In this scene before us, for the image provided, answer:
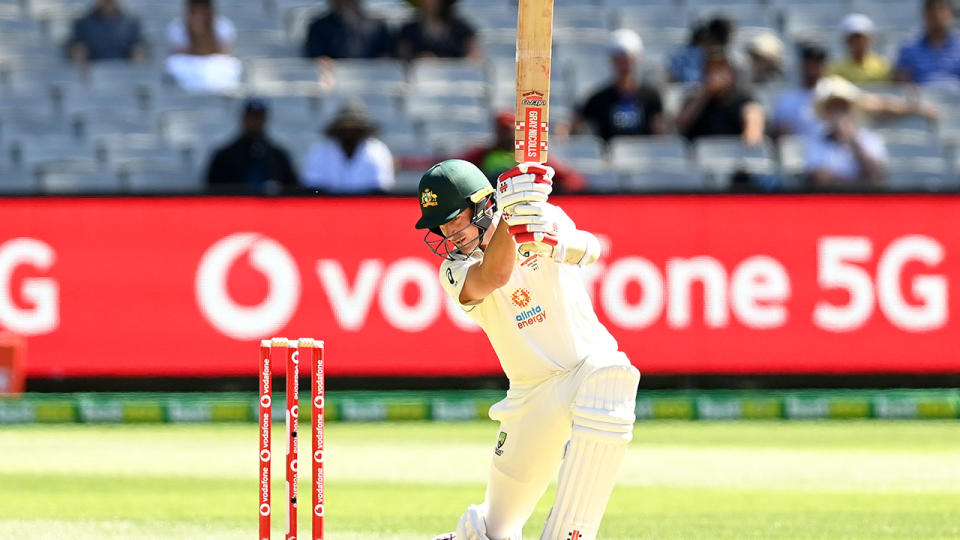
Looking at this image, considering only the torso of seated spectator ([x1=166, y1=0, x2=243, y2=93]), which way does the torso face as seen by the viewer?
toward the camera

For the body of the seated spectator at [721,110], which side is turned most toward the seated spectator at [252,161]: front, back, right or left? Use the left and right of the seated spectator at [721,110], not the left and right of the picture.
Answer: right

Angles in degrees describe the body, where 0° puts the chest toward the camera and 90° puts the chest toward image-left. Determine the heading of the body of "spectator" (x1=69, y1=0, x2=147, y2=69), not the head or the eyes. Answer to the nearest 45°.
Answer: approximately 0°

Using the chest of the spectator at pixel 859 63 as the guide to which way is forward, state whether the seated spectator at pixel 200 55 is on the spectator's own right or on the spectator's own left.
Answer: on the spectator's own right

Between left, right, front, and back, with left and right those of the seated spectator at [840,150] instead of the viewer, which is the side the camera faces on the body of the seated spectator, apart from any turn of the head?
front

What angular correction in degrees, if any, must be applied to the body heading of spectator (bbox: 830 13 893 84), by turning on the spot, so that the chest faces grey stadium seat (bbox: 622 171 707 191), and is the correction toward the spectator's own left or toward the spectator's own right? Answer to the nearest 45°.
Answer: approximately 45° to the spectator's own right

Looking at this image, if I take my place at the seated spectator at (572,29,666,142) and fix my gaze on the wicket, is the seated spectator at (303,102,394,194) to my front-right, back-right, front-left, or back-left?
front-right

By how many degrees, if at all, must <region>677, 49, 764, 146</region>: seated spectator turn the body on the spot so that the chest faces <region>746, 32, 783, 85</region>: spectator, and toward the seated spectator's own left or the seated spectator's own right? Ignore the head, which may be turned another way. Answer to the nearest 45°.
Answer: approximately 180°

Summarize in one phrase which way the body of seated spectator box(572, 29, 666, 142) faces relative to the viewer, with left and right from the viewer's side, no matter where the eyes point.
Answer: facing the viewer

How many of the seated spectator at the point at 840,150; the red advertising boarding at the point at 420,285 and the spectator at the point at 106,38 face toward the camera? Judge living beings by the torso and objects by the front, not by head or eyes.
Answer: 3

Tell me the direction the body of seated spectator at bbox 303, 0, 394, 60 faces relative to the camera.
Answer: toward the camera

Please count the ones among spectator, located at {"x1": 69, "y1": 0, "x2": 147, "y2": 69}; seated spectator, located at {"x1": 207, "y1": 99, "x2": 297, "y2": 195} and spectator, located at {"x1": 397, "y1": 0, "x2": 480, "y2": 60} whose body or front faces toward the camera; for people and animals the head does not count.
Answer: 3

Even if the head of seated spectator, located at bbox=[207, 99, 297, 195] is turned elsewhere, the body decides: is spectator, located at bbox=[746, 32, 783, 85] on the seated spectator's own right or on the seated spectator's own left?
on the seated spectator's own left

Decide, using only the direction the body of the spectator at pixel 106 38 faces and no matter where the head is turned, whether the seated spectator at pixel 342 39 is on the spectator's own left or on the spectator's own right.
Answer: on the spectator's own left

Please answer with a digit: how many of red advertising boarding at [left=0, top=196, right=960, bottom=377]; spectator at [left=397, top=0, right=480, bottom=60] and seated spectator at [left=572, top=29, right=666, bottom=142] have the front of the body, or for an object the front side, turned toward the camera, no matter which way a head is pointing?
3

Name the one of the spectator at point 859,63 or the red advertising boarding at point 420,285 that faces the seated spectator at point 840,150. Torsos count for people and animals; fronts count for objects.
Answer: the spectator
